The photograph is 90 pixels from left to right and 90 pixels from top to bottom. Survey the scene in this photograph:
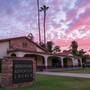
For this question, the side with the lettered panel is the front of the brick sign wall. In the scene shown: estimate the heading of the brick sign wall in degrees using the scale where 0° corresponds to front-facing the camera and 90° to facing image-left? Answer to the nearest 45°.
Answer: approximately 315°
